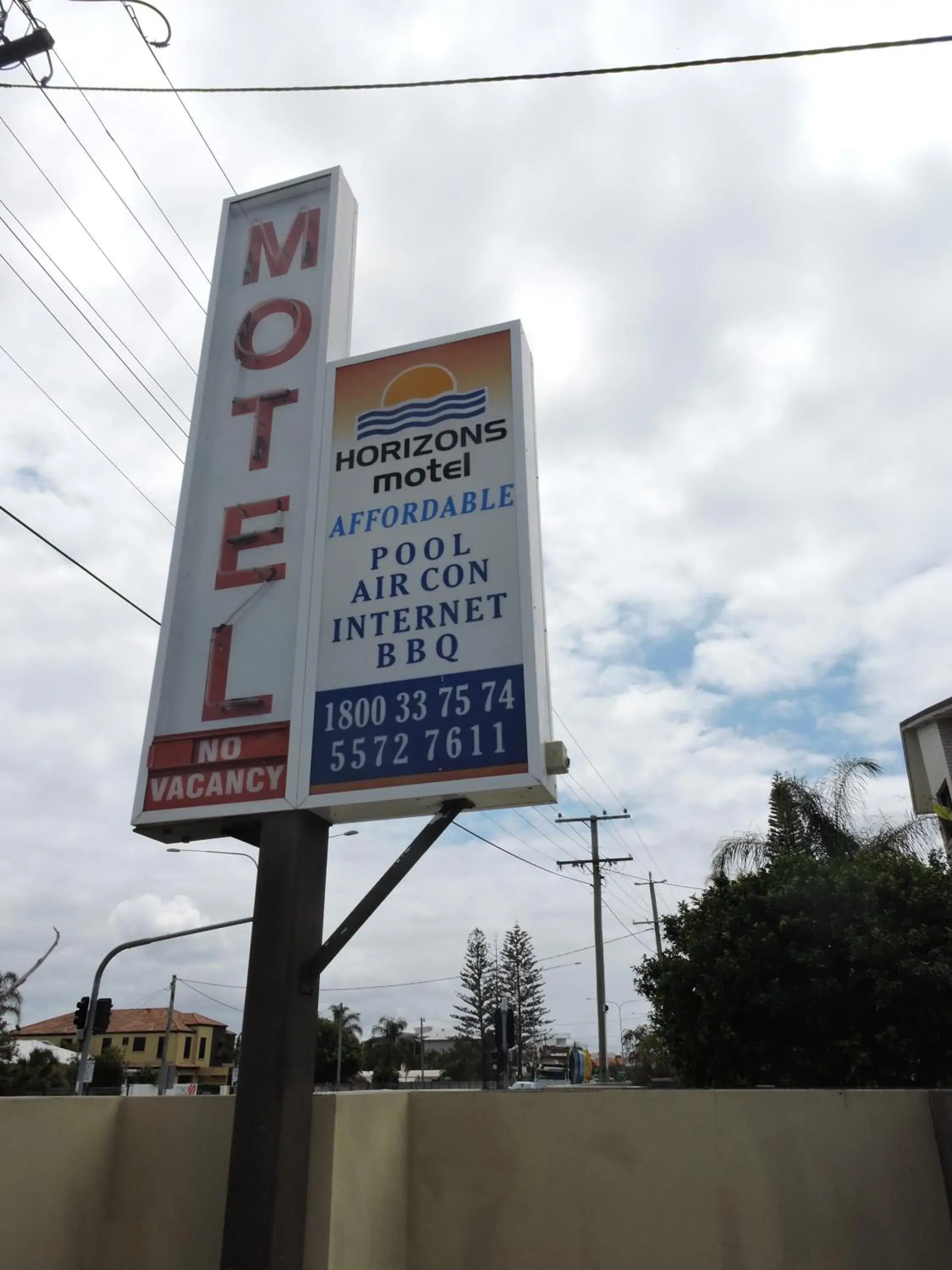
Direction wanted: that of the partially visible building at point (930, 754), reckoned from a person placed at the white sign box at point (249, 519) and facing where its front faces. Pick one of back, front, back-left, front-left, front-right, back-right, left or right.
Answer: back

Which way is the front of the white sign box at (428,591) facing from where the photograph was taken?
facing the viewer and to the left of the viewer

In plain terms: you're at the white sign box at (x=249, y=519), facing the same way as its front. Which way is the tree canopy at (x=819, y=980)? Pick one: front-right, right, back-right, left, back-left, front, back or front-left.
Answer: back

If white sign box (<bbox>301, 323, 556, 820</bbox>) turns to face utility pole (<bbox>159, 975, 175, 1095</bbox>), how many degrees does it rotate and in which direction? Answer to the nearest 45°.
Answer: approximately 135° to its right

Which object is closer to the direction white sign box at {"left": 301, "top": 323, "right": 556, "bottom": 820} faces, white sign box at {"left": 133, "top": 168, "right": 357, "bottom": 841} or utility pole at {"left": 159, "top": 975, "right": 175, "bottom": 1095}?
the white sign box

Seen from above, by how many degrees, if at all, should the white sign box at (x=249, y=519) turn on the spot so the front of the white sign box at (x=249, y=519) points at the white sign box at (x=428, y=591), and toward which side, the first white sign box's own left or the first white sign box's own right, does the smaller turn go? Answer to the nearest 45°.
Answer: approximately 90° to the first white sign box's own left

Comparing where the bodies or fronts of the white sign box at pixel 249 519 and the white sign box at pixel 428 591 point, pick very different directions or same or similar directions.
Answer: same or similar directions

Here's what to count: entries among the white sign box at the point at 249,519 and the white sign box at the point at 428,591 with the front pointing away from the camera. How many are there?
0

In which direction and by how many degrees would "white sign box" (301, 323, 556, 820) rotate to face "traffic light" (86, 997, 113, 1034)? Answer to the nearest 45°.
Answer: approximately 135° to its right

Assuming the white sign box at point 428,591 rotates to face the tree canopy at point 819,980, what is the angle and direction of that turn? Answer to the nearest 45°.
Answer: approximately 180°

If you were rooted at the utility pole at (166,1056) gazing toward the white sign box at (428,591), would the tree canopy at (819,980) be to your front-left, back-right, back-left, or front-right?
front-left

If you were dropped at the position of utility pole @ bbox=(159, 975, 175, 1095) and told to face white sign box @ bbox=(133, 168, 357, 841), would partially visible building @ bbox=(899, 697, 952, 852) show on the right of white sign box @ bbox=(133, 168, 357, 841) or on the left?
left

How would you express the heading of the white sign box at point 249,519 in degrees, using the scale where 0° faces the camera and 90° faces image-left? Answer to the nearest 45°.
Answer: approximately 45°
